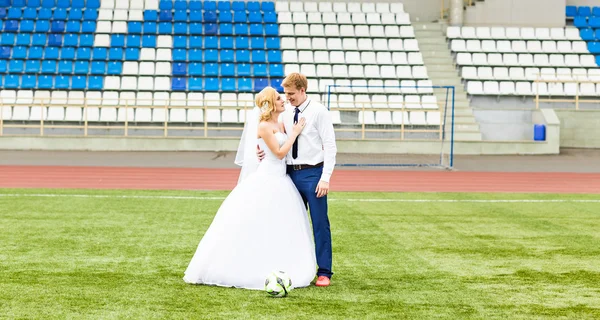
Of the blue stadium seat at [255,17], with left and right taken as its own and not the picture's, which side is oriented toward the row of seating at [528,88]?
left

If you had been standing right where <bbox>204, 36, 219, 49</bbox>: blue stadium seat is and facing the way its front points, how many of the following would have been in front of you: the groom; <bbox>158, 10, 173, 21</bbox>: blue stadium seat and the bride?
2

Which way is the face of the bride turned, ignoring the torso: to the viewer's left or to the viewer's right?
to the viewer's right

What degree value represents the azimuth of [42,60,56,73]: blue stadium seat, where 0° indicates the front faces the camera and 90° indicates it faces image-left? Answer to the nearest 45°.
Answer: approximately 0°

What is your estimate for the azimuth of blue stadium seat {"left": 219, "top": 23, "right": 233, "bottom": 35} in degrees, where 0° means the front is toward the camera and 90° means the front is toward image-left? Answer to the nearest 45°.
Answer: approximately 0°
